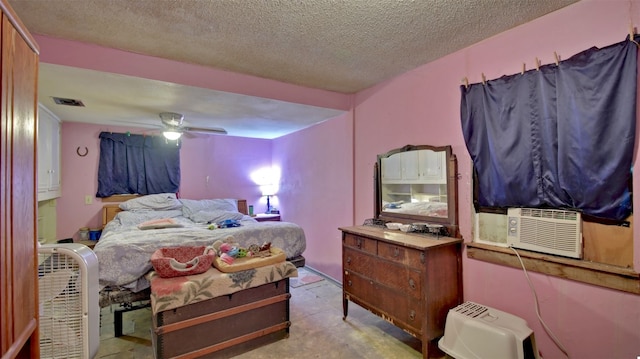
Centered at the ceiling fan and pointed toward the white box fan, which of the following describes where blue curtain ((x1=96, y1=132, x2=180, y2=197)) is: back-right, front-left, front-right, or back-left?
back-right

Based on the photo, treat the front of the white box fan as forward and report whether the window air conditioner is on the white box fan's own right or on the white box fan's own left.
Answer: on the white box fan's own left

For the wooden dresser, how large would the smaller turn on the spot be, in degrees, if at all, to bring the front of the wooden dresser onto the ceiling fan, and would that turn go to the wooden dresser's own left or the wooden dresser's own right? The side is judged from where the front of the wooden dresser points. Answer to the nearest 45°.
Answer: approximately 45° to the wooden dresser's own right

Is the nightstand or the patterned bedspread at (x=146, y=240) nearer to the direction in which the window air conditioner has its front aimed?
the patterned bedspread

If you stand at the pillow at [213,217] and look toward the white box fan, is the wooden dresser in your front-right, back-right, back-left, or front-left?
front-left

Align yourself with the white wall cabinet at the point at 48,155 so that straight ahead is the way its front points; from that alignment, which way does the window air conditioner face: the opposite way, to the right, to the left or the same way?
the opposite way

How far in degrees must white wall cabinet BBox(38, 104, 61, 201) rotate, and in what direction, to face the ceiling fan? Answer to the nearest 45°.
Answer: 0° — it already faces it

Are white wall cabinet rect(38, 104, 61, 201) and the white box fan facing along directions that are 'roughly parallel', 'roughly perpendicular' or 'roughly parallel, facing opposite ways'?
roughly perpendicular

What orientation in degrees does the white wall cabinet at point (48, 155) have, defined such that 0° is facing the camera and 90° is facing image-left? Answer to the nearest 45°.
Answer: approximately 315°

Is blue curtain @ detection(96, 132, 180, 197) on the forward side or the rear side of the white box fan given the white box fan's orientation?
on the rear side

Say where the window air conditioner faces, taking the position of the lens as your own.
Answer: facing the viewer and to the left of the viewer
